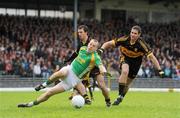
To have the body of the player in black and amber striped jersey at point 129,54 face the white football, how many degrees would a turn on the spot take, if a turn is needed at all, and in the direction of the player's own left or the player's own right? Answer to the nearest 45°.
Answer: approximately 45° to the player's own right

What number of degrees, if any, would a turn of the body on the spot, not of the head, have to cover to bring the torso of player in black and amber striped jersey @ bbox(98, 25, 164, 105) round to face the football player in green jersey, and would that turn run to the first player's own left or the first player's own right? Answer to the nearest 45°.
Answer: approximately 45° to the first player's own right

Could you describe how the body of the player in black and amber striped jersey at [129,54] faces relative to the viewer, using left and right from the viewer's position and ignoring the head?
facing the viewer
